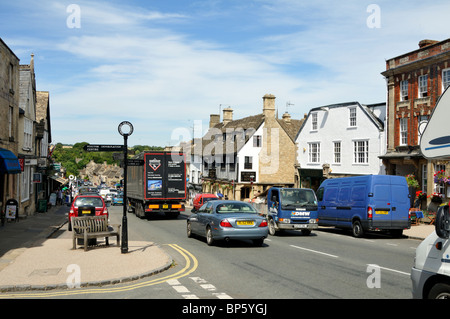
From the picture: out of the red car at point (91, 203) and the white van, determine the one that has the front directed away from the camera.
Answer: the red car

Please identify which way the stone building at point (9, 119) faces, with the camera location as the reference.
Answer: facing to the right of the viewer

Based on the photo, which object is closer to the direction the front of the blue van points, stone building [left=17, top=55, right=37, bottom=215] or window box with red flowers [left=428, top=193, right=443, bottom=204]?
the stone building

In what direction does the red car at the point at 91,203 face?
away from the camera

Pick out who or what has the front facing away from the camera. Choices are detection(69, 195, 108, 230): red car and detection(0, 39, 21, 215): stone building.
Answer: the red car

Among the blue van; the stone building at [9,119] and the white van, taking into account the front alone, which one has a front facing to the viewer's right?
the stone building

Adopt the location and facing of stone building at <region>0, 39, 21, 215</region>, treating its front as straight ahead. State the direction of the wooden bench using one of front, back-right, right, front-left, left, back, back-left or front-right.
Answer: right

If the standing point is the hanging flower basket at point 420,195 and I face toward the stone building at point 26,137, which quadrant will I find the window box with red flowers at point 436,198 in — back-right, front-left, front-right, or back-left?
back-left
